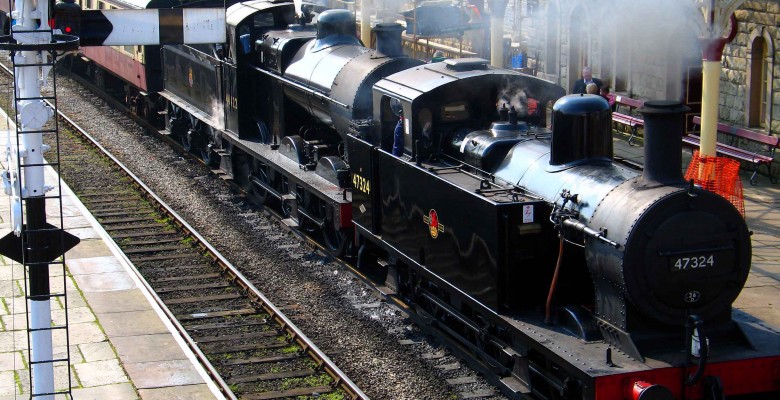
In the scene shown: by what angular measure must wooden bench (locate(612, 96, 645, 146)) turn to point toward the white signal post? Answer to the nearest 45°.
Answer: approximately 45° to its left

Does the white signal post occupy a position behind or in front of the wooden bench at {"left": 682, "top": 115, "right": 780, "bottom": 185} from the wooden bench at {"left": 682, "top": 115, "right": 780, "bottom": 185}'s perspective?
in front

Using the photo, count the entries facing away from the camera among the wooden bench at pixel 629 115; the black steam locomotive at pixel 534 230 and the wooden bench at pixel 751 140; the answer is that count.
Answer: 0

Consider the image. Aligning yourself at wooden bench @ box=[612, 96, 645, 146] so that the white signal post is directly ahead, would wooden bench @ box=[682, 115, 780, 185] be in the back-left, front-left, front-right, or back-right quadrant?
front-left

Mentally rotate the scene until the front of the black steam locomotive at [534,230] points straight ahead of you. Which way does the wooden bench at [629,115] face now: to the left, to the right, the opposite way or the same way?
to the right

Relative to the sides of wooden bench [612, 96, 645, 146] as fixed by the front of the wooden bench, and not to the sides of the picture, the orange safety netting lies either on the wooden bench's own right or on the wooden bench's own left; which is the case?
on the wooden bench's own left

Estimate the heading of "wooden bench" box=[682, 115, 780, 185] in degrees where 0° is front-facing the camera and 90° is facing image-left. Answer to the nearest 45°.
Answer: approximately 45°

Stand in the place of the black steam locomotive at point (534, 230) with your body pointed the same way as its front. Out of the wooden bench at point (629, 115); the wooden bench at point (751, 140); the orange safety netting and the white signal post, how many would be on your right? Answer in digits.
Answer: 1

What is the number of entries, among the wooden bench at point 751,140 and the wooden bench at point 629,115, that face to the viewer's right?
0

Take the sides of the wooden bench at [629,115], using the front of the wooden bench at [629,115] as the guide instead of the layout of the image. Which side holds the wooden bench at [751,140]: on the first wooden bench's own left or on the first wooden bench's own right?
on the first wooden bench's own left

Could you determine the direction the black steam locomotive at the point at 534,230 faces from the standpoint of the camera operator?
facing the viewer and to the right of the viewer

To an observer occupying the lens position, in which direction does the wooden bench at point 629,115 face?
facing the viewer and to the left of the viewer

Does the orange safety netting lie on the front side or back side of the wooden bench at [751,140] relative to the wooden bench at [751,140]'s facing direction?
on the front side
